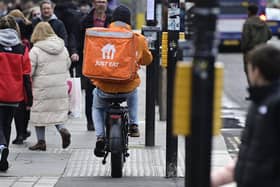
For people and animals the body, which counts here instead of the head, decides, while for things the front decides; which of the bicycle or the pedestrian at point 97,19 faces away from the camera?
the bicycle

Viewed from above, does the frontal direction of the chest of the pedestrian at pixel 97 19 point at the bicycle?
yes

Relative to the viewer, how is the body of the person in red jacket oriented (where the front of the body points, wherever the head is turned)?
away from the camera

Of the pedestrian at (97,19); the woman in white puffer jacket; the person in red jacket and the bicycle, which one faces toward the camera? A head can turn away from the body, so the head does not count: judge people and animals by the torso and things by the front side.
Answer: the pedestrian

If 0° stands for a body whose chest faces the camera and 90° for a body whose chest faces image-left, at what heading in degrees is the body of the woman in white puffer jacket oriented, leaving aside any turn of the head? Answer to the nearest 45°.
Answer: approximately 135°

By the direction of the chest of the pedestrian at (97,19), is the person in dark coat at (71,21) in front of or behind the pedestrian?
behind

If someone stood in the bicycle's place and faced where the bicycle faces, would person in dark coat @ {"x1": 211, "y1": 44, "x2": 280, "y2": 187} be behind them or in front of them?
behind

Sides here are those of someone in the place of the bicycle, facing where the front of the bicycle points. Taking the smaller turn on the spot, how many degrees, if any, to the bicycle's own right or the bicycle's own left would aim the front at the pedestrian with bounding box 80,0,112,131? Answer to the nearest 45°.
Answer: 0° — it already faces them

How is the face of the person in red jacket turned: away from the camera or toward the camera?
away from the camera

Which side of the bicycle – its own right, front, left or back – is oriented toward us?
back

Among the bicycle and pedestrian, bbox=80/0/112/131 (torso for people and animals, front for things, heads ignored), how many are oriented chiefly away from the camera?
1

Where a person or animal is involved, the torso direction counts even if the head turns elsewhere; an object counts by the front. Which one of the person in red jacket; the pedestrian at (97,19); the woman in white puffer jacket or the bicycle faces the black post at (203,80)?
the pedestrian

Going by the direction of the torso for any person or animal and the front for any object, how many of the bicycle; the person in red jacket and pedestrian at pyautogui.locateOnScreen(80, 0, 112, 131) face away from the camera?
2
